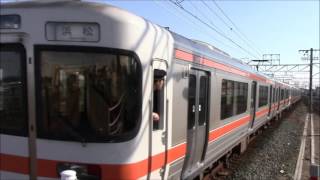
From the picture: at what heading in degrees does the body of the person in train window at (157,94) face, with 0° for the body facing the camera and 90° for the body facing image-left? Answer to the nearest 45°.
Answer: approximately 315°

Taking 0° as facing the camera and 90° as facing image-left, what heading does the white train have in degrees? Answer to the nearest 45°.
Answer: approximately 45°
